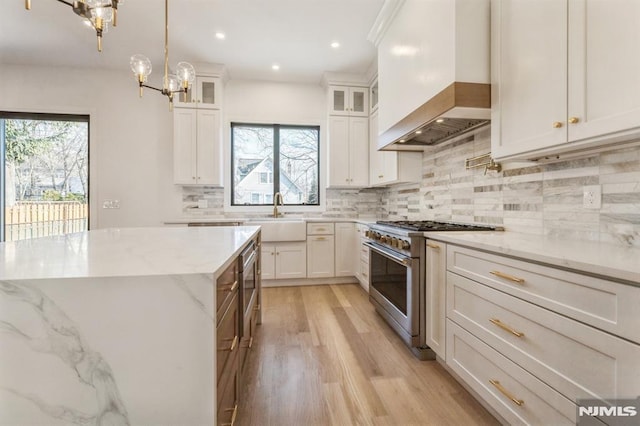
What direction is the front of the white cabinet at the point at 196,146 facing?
toward the camera

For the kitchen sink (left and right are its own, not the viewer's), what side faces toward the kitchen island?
front

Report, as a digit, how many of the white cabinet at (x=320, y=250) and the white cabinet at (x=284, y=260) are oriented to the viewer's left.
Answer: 0

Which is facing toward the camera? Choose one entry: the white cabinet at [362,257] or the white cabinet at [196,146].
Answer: the white cabinet at [196,146]

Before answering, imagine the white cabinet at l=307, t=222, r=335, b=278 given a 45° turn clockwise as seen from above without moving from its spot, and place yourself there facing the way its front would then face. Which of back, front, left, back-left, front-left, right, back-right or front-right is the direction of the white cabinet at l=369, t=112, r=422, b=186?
left

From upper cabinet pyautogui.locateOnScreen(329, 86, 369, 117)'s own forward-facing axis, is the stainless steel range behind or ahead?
ahead

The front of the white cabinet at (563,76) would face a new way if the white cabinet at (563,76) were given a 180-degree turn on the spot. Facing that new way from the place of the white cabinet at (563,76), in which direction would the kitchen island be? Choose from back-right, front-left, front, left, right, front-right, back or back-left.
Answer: back

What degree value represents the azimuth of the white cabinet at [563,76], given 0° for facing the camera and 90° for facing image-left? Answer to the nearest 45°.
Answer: approximately 45°

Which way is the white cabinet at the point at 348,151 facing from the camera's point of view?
toward the camera

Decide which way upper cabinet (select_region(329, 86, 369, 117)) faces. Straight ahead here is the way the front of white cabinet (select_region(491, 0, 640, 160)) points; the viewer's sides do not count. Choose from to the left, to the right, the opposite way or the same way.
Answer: to the left

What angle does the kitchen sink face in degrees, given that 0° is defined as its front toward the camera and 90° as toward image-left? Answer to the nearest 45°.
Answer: approximately 0°

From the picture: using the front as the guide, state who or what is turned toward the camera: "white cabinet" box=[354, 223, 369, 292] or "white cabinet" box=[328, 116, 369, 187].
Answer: "white cabinet" box=[328, 116, 369, 187]

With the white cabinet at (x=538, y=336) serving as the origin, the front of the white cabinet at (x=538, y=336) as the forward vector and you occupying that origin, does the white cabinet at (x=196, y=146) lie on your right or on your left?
on your right

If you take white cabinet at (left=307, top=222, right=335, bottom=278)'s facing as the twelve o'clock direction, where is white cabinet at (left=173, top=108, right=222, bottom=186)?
white cabinet at (left=173, top=108, right=222, bottom=186) is roughly at 3 o'clock from white cabinet at (left=307, top=222, right=335, bottom=278).

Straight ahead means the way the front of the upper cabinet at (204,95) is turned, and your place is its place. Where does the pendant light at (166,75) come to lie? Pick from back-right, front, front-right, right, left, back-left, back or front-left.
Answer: front

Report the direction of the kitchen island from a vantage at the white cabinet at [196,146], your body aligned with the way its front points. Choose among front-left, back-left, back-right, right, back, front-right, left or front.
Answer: front

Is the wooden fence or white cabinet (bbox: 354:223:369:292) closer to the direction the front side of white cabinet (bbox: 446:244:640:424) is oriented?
the wooden fence
